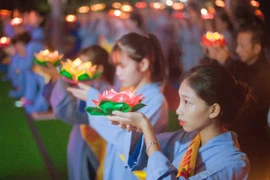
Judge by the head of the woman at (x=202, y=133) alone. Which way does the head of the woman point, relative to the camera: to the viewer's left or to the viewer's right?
to the viewer's left

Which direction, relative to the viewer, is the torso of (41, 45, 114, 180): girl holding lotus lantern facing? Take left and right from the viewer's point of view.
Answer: facing to the left of the viewer

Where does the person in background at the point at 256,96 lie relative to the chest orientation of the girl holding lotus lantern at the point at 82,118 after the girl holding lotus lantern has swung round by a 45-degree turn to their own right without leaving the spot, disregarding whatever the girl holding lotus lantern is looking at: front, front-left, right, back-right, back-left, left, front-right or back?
back-right

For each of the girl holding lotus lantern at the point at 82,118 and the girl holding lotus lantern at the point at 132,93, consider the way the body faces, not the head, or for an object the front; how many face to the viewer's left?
2

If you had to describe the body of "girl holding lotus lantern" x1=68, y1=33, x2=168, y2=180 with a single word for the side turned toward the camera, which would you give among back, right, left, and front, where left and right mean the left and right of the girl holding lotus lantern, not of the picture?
left
